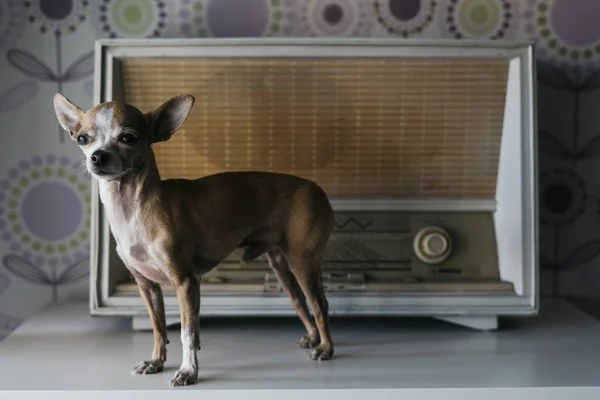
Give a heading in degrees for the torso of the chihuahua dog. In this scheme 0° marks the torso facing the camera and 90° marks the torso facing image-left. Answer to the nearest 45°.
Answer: approximately 45°
